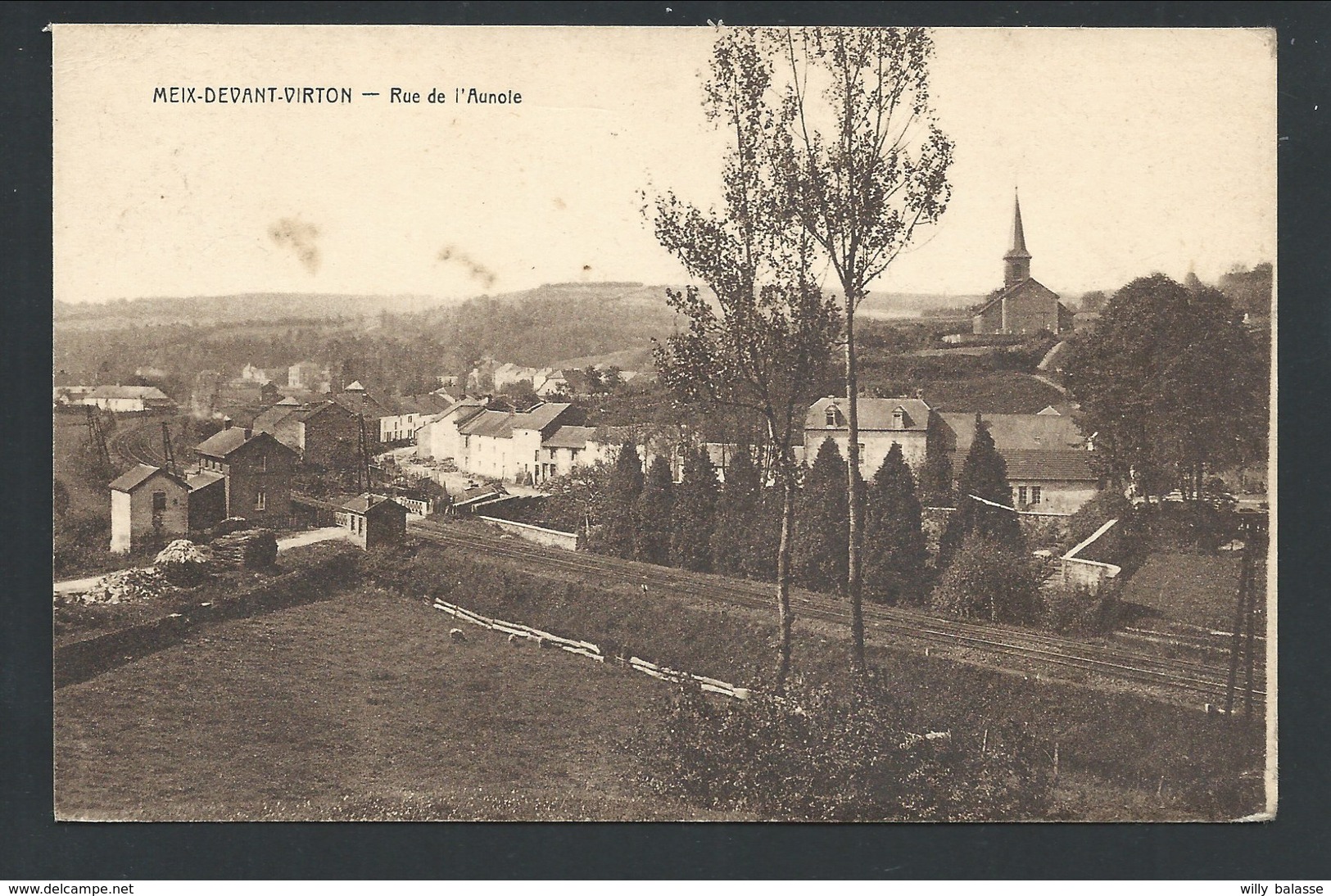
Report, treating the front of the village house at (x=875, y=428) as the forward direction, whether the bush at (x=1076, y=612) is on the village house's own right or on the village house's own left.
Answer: on the village house's own left

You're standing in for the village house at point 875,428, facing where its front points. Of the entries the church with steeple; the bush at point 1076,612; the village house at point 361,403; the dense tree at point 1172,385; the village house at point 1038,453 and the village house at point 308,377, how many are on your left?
4

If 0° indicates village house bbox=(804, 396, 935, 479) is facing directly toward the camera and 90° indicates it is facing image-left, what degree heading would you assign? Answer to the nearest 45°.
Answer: approximately 0°

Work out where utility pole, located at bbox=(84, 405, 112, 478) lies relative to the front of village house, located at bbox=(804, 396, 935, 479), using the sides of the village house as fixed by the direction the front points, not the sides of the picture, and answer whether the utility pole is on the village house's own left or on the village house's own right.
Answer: on the village house's own right

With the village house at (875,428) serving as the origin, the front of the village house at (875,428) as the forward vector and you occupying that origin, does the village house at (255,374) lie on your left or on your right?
on your right
